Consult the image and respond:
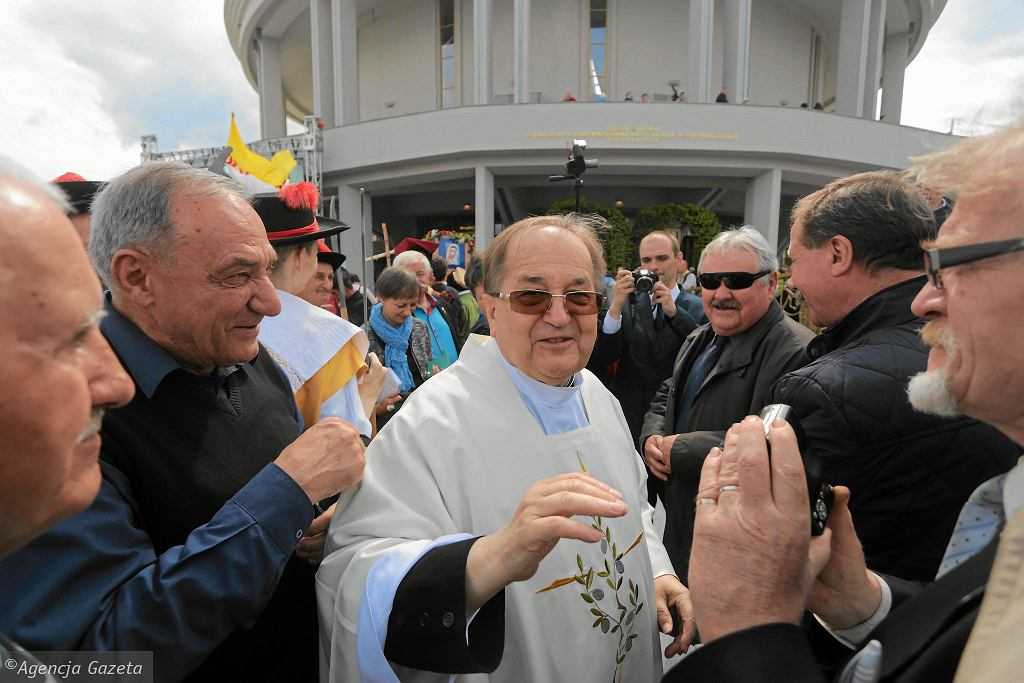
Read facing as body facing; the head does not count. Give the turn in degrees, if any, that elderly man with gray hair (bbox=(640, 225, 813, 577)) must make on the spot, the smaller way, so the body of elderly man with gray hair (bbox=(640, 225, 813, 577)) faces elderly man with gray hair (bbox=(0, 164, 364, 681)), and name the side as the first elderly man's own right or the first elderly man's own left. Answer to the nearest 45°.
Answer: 0° — they already face them

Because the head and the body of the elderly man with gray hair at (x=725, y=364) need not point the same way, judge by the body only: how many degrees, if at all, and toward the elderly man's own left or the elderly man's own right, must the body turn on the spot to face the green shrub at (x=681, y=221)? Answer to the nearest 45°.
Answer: approximately 135° to the elderly man's own right

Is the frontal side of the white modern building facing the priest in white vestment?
yes

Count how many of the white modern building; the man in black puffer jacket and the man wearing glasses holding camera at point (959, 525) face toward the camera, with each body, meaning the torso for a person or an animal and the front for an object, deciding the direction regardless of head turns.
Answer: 1

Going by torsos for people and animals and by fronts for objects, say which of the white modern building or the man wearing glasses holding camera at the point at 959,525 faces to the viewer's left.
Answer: the man wearing glasses holding camera

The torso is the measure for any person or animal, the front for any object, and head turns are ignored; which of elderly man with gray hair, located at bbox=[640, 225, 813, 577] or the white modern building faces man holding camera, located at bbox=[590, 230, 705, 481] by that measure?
the white modern building

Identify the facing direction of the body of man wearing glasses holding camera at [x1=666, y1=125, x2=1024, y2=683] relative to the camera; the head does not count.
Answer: to the viewer's left

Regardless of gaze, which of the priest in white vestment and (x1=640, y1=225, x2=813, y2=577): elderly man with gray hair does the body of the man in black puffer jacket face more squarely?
the elderly man with gray hair

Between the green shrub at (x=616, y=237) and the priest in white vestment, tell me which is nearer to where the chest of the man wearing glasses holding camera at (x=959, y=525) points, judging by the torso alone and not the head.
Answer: the priest in white vestment

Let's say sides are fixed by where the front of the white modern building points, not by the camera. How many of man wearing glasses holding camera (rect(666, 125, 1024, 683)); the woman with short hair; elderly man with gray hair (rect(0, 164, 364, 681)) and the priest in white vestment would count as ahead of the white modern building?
4

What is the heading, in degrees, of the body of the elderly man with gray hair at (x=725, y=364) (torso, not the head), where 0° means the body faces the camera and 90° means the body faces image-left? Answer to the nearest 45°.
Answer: approximately 45°

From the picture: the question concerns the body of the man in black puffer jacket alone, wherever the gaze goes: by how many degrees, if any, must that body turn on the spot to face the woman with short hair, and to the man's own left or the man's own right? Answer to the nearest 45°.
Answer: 0° — they already face them
